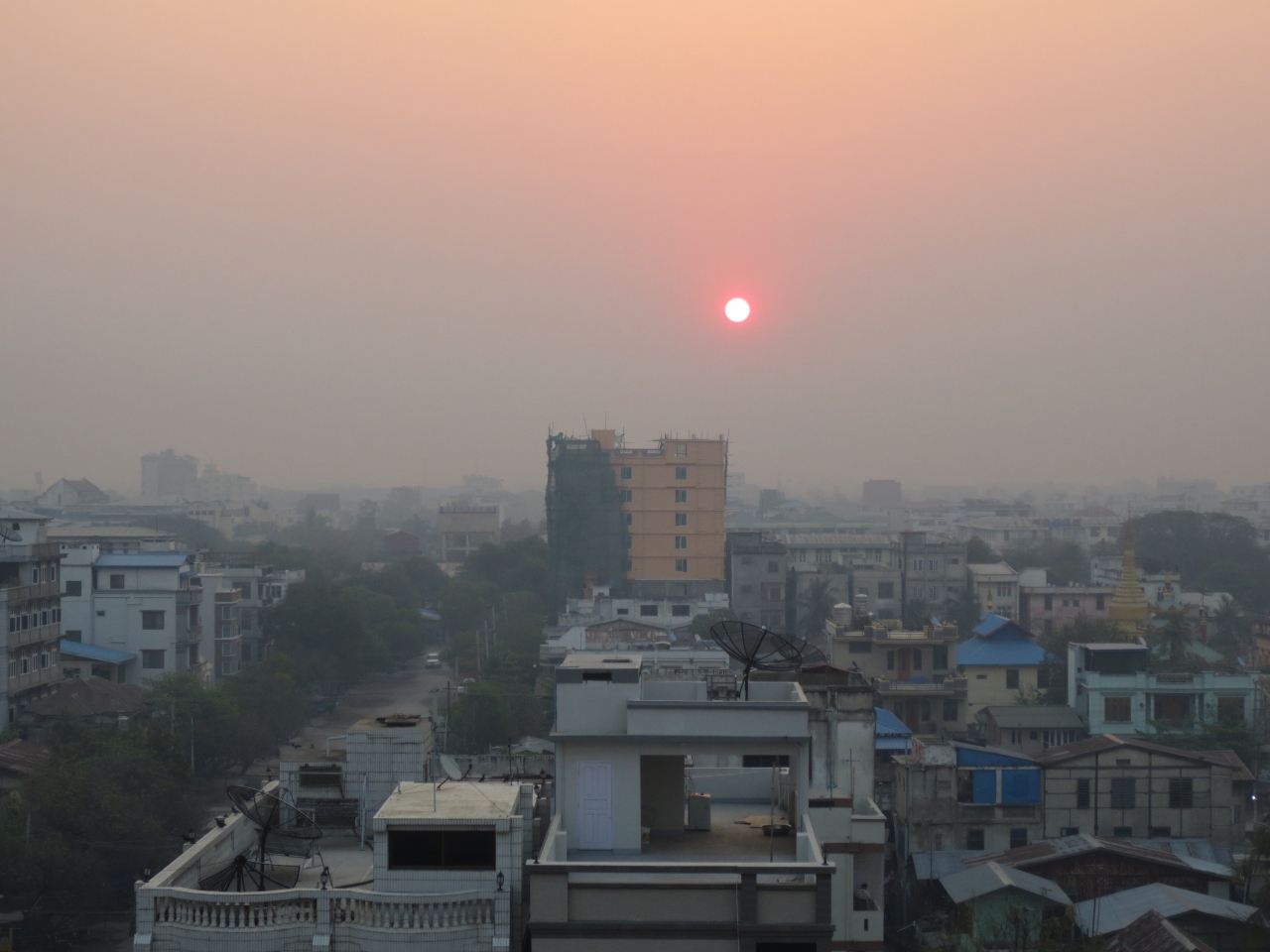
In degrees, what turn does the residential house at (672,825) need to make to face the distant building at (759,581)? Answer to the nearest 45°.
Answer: approximately 180°

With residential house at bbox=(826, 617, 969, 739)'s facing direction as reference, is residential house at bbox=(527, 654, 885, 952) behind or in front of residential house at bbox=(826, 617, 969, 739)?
in front

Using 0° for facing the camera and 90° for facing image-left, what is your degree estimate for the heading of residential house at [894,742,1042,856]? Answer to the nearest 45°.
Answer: approximately 0°

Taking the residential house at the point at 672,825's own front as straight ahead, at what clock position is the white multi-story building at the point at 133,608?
The white multi-story building is roughly at 5 o'clock from the residential house.

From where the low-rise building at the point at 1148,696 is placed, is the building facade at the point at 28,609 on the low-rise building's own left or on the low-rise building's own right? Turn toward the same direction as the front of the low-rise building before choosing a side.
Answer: on the low-rise building's own right

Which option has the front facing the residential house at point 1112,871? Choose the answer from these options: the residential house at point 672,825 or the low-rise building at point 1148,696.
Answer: the low-rise building

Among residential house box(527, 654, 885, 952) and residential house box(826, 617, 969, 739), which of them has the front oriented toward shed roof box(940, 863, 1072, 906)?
residential house box(826, 617, 969, 739)
